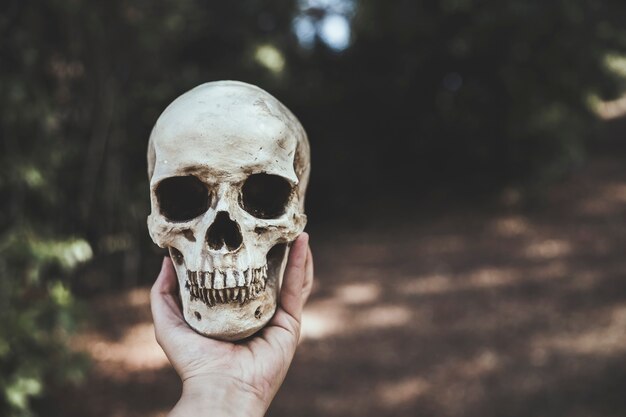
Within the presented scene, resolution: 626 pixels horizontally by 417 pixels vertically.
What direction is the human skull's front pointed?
toward the camera
